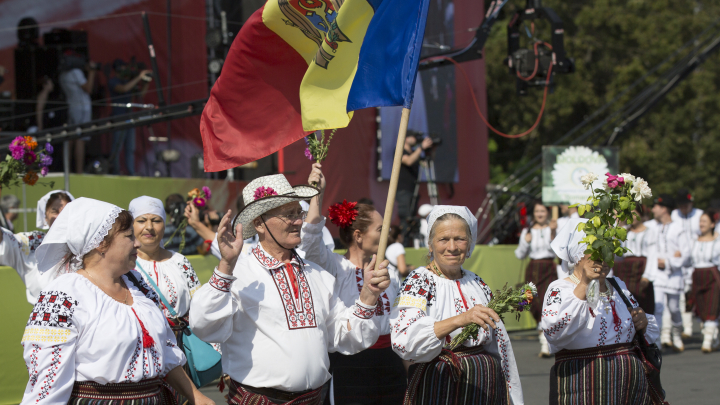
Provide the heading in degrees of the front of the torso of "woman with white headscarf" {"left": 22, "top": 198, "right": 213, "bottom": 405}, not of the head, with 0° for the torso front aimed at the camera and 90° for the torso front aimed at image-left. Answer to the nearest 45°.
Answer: approximately 315°

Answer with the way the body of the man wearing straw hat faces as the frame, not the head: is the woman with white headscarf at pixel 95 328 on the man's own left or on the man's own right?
on the man's own right

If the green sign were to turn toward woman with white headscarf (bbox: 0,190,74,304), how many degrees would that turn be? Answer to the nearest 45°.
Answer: approximately 45° to its right

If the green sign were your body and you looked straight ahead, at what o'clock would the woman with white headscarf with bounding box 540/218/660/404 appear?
The woman with white headscarf is roughly at 12 o'clock from the green sign.

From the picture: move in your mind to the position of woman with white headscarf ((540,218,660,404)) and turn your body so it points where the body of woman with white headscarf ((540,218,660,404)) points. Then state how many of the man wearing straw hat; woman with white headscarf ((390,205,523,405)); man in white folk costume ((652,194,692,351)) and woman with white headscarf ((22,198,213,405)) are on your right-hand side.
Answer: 3
